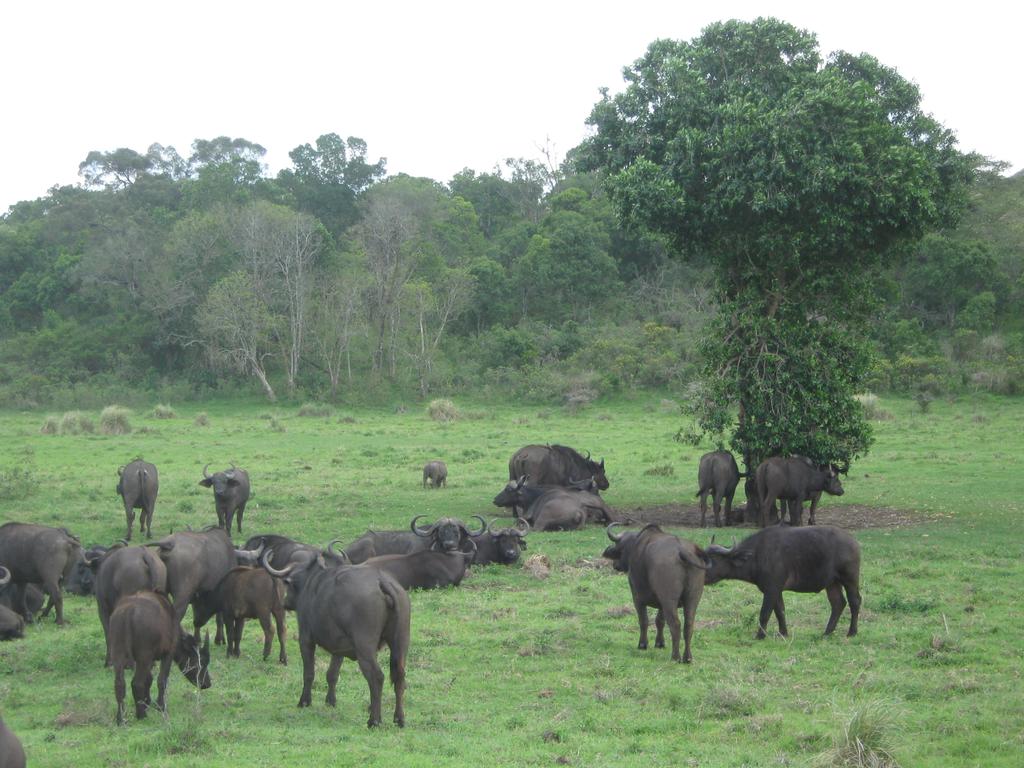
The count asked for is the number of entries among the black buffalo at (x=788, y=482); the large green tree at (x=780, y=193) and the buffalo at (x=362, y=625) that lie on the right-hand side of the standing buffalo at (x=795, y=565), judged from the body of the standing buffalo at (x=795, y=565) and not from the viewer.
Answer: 2

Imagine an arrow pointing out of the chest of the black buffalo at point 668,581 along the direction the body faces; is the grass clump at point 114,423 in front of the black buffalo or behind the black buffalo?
in front

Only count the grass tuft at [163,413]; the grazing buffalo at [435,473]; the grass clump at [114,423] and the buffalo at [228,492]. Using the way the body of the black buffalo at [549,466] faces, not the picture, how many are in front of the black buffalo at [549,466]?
0

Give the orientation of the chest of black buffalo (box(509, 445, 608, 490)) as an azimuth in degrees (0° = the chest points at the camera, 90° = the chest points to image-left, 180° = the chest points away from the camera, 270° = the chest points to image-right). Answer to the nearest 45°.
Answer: approximately 270°

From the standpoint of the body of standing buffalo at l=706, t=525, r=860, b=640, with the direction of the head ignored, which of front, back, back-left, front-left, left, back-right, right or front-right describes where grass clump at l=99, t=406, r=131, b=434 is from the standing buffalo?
front-right

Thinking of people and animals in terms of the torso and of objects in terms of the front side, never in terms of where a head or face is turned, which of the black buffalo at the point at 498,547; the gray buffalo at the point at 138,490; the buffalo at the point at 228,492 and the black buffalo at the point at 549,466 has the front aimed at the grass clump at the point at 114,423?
the gray buffalo at the point at 138,490

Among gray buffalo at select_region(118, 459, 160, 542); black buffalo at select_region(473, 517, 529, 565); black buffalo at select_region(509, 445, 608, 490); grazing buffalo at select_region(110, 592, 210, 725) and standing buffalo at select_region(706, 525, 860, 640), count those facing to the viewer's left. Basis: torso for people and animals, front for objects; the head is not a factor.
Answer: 1

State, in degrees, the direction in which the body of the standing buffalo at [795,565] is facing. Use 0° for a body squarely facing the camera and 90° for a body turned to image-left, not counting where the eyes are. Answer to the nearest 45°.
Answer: approximately 90°

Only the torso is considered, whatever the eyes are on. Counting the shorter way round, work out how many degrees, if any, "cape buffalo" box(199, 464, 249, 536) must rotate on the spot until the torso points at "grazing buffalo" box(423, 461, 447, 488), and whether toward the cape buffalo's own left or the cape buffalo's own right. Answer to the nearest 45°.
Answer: approximately 180°

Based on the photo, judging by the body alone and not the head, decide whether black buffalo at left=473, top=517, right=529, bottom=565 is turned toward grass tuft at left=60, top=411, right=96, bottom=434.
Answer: no

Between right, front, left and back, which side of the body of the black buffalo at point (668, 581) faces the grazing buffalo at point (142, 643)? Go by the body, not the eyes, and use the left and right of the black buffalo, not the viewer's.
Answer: left
